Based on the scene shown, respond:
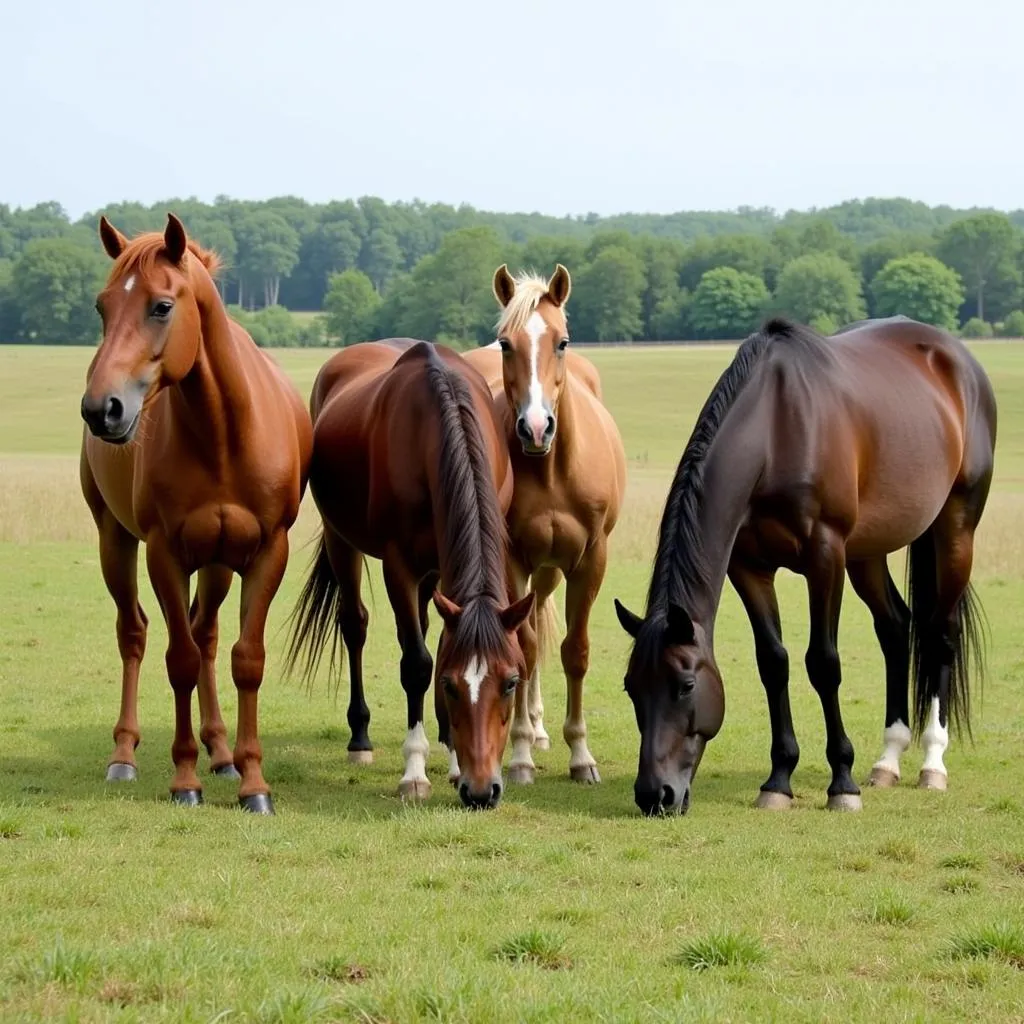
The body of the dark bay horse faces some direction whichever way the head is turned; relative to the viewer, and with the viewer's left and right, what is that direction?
facing the viewer and to the left of the viewer

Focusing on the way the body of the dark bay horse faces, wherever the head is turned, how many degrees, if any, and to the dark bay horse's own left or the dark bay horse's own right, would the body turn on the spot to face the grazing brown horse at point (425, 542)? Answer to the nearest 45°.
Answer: approximately 45° to the dark bay horse's own right

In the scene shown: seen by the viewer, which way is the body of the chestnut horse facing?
toward the camera

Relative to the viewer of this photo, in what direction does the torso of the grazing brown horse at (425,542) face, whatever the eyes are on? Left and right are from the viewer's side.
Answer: facing the viewer and to the right of the viewer

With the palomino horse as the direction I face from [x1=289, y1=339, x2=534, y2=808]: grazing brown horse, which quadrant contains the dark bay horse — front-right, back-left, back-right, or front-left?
front-right

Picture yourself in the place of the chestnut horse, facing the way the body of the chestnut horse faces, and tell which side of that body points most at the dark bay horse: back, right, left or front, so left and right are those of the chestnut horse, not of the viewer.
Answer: left

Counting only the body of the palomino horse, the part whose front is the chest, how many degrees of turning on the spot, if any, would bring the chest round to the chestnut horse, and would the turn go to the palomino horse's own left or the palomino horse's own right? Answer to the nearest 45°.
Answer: approximately 45° to the palomino horse's own right

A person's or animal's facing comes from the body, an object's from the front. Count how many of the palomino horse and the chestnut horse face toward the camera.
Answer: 2

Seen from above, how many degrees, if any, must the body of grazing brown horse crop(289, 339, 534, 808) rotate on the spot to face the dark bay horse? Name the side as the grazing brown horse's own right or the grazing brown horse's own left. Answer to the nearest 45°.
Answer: approximately 45° to the grazing brown horse's own left

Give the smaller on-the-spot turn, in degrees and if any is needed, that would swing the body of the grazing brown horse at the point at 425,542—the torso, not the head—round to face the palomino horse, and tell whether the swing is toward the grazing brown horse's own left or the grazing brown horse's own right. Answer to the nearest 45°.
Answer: approximately 90° to the grazing brown horse's own left

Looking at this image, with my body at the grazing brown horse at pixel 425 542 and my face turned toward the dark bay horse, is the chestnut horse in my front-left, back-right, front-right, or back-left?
back-right

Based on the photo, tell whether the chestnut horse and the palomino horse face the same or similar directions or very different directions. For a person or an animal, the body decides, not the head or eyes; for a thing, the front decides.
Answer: same or similar directions

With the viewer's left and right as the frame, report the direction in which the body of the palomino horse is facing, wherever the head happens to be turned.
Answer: facing the viewer

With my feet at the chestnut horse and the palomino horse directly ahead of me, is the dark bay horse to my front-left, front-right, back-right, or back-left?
front-right
